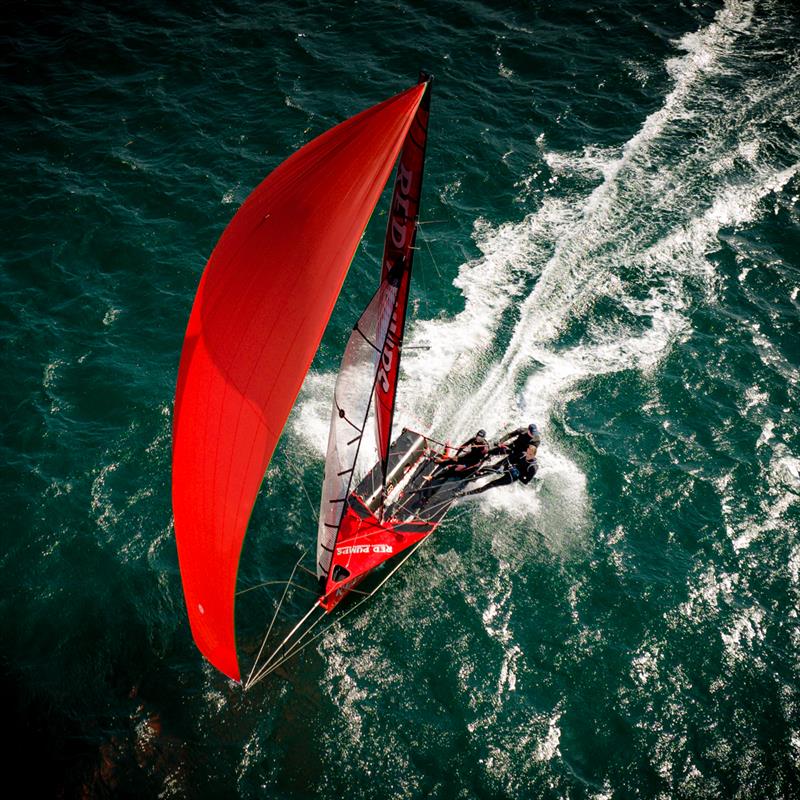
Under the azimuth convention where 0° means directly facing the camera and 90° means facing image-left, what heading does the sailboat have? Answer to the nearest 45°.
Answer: approximately 45°
